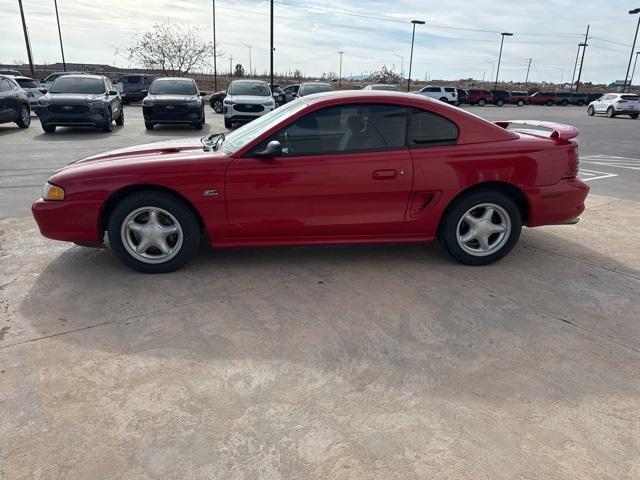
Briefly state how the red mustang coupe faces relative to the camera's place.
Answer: facing to the left of the viewer

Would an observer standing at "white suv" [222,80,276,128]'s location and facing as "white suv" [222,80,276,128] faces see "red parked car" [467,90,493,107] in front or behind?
behind

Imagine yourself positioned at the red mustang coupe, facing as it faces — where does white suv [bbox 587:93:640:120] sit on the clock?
The white suv is roughly at 4 o'clock from the red mustang coupe.

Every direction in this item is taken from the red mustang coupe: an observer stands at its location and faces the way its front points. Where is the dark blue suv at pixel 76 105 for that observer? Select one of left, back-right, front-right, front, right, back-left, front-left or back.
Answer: front-right

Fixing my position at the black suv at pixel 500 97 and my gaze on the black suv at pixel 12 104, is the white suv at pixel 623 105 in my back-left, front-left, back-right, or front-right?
front-left

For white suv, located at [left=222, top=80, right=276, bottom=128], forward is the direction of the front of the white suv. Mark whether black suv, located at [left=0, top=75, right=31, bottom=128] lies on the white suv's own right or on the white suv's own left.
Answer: on the white suv's own right

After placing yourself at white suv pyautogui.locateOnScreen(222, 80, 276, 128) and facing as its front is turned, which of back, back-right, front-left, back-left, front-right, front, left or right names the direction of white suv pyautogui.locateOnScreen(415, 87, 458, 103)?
back-left

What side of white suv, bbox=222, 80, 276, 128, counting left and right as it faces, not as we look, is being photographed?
front

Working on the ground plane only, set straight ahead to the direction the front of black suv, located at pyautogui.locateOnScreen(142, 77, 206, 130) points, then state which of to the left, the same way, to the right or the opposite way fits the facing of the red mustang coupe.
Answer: to the right

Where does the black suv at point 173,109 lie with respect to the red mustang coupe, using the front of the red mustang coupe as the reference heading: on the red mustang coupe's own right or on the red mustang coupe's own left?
on the red mustang coupe's own right

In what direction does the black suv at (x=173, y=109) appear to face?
toward the camera

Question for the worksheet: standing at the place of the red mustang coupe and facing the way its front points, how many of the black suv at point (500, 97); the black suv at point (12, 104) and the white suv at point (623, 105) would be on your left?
0

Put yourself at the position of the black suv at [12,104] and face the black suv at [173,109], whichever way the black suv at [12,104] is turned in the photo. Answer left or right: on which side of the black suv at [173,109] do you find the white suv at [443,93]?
left

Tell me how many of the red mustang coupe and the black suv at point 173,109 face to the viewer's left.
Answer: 1

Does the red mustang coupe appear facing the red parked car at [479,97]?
no

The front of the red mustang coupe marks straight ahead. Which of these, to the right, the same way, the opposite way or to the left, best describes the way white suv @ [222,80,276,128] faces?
to the left

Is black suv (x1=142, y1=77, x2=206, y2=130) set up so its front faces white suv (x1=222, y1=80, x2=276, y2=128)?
no

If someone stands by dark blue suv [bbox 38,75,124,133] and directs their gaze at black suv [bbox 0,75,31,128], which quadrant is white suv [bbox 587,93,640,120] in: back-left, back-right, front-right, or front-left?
back-right

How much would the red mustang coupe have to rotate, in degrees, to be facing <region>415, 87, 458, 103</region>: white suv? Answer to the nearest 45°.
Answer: approximately 90° to its right

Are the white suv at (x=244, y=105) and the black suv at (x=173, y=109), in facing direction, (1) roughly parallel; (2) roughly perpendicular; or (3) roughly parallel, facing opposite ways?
roughly parallel
